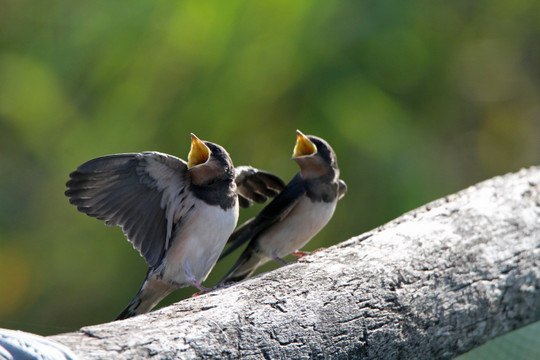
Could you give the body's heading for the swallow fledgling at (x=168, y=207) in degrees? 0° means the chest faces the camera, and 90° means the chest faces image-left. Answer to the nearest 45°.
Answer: approximately 315°

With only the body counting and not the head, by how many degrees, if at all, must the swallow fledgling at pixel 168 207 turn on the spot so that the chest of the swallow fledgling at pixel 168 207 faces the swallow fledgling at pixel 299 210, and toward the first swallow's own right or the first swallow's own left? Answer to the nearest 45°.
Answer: approximately 90° to the first swallow's own left
